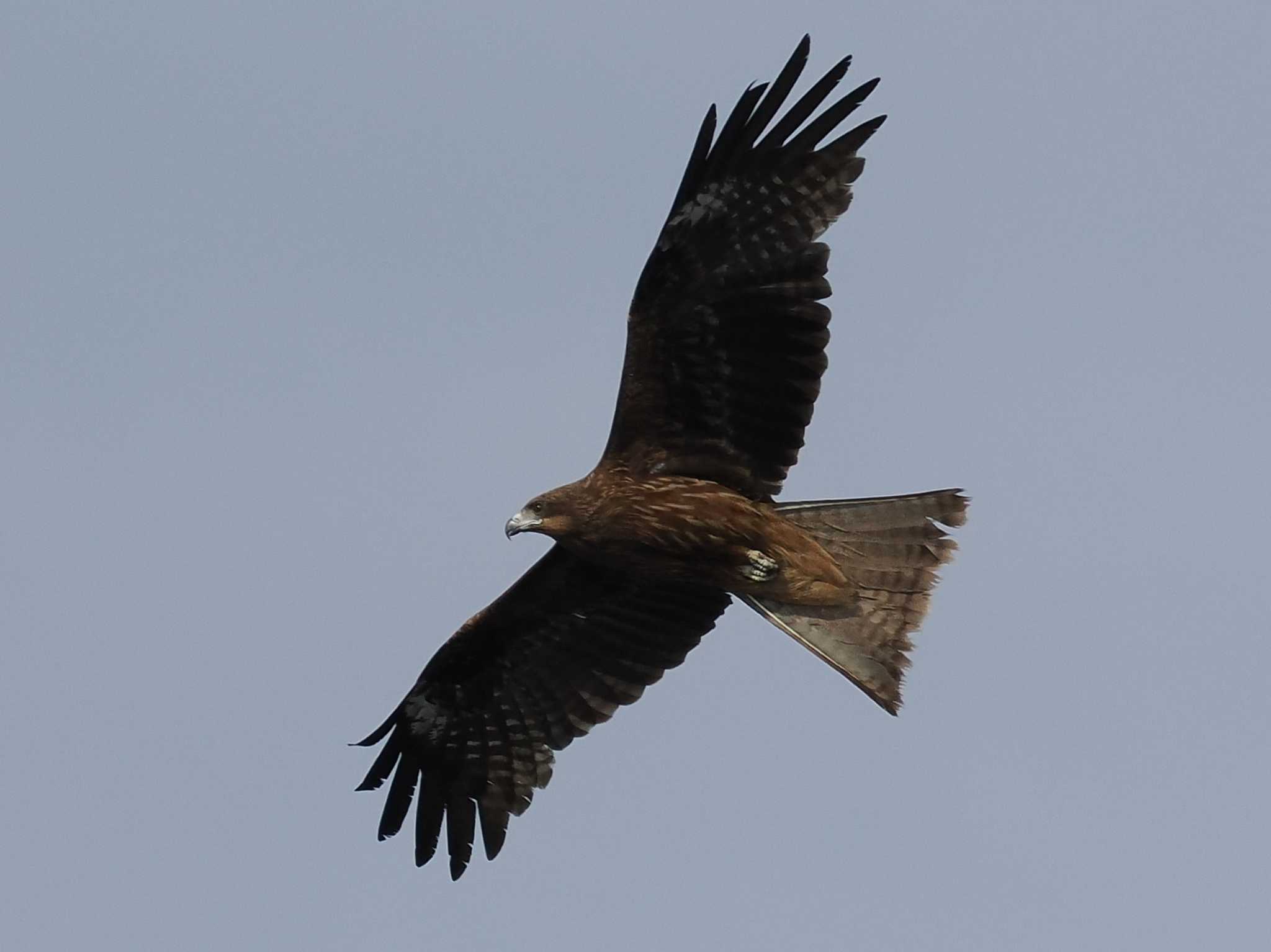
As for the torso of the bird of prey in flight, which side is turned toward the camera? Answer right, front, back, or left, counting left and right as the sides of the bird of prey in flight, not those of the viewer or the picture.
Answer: left
